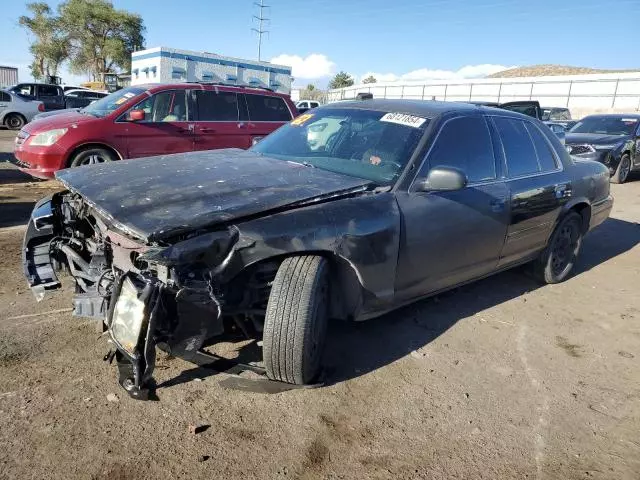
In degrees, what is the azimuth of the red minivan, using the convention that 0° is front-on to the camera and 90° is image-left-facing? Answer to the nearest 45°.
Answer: approximately 45°

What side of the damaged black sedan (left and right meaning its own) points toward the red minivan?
right

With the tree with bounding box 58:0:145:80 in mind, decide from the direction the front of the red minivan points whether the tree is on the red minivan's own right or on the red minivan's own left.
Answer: on the red minivan's own right

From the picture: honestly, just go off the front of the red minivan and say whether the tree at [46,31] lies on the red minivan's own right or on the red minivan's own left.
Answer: on the red minivan's own right

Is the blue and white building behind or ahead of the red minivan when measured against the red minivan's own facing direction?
behind

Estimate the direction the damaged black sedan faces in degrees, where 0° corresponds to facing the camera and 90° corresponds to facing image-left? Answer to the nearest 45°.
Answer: approximately 45°

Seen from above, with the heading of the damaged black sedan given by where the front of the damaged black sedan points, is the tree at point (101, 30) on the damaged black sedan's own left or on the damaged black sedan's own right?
on the damaged black sedan's own right
